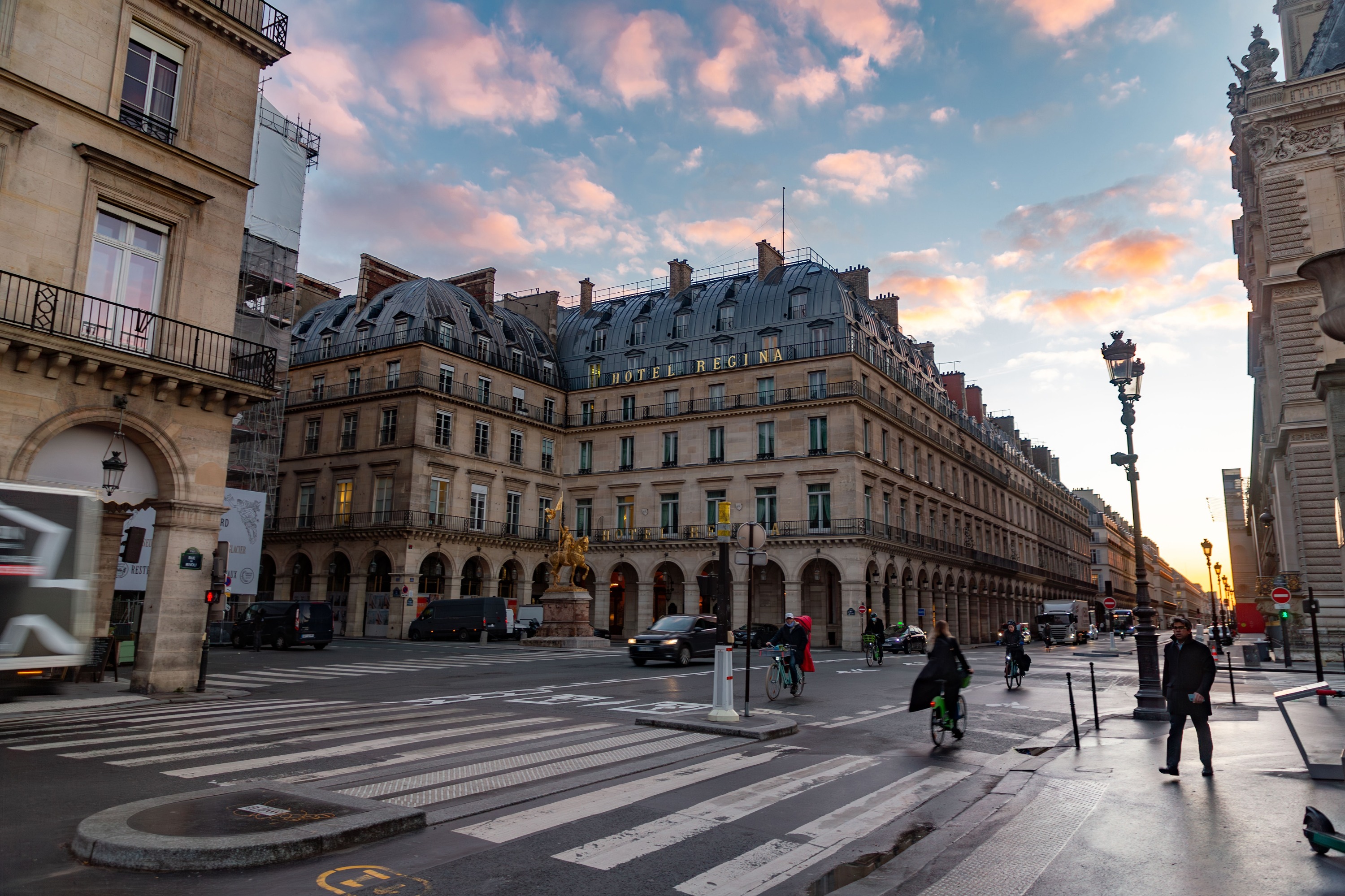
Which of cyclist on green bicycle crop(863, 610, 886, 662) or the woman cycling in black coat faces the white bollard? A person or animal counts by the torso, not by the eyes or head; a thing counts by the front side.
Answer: the cyclist on green bicycle

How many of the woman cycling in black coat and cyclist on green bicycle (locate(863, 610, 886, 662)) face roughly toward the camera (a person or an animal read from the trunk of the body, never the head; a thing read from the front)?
1

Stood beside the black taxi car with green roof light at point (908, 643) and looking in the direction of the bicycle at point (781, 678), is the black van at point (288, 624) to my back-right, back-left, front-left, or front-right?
front-right

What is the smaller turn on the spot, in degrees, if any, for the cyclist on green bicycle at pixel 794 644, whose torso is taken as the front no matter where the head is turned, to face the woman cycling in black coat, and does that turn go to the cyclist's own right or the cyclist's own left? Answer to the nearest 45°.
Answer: approximately 45° to the cyclist's own left

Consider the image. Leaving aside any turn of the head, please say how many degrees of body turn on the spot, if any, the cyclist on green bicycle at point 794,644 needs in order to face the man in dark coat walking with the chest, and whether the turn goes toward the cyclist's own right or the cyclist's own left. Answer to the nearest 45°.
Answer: approximately 90° to the cyclist's own left

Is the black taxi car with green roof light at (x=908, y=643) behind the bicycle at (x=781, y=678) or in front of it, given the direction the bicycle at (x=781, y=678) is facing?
behind

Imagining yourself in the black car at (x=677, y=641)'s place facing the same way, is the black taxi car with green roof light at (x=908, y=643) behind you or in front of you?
behind

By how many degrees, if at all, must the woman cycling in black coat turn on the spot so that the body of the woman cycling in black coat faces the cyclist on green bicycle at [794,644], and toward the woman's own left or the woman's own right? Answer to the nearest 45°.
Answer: approximately 90° to the woman's own left

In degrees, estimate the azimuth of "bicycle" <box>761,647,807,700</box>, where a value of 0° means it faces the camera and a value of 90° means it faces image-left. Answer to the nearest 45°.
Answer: approximately 45°

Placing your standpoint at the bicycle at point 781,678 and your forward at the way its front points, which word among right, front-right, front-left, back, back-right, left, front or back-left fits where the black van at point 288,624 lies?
right

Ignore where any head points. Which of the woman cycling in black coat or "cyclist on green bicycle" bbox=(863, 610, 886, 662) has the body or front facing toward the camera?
the cyclist on green bicycle

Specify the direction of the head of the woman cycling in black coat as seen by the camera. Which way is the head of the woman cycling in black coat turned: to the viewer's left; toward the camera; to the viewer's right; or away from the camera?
away from the camera

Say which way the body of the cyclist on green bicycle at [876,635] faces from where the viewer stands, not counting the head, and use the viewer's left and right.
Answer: facing the viewer

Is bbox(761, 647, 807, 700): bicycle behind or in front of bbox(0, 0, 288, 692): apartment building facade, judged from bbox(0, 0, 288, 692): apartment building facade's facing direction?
in front

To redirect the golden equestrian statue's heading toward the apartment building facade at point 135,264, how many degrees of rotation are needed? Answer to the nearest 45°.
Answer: approximately 45° to its right

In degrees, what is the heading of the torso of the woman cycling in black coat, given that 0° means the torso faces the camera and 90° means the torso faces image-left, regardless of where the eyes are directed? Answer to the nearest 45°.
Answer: approximately 225°

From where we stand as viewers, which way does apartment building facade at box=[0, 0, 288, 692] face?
facing the viewer and to the right of the viewer

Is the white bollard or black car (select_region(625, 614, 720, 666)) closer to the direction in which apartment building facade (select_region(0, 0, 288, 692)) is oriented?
the white bollard

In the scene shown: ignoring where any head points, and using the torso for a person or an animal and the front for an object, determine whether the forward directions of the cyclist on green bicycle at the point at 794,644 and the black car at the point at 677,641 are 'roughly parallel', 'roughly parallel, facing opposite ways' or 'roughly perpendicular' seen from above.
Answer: roughly parallel
